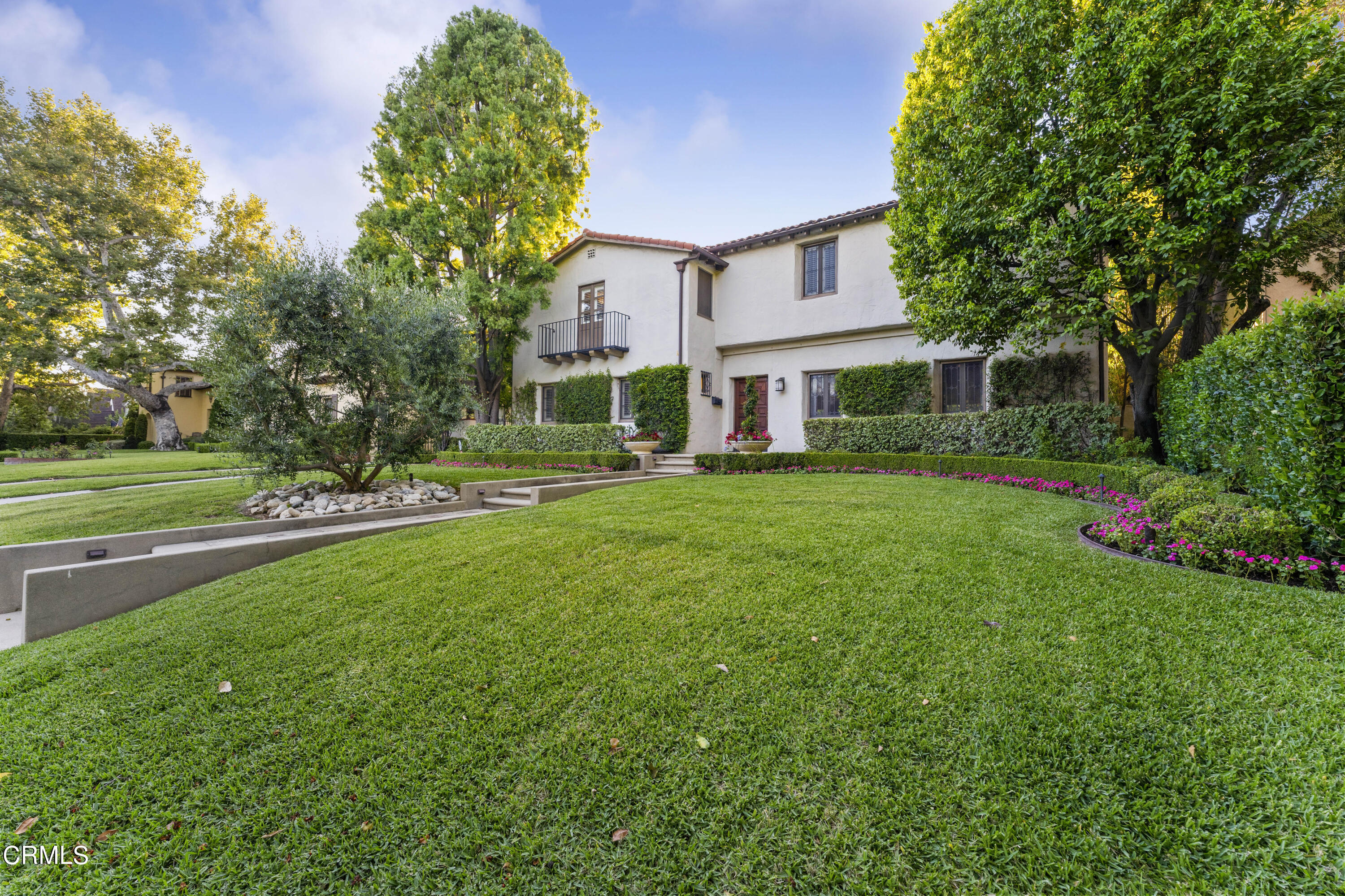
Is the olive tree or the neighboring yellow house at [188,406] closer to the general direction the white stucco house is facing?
the olive tree

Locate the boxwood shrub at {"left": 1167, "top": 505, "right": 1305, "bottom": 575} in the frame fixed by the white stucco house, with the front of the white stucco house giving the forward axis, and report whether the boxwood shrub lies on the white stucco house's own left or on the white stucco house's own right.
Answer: on the white stucco house's own left

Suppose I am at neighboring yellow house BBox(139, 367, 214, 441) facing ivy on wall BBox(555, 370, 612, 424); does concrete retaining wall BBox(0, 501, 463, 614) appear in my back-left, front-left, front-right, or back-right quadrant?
front-right

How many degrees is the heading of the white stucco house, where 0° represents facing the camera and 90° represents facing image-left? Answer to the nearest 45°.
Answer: approximately 45°

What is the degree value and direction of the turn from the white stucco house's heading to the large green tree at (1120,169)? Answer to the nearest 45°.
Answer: approximately 90° to its left
